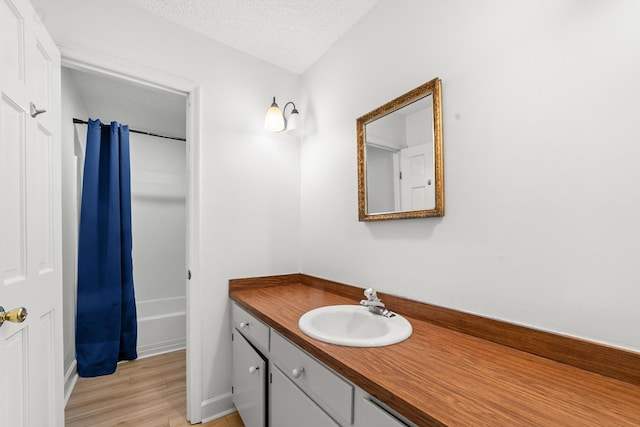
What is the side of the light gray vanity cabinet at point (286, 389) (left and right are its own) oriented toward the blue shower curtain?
right

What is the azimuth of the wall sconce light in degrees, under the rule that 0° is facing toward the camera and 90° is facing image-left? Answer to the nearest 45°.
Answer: approximately 315°

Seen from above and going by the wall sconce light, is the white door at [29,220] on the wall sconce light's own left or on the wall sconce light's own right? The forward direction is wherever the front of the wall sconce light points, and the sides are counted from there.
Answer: on the wall sconce light's own right

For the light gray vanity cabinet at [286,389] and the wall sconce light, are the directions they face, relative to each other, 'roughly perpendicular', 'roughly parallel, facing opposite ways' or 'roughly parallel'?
roughly perpendicular

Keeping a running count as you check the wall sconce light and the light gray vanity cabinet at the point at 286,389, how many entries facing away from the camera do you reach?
0
